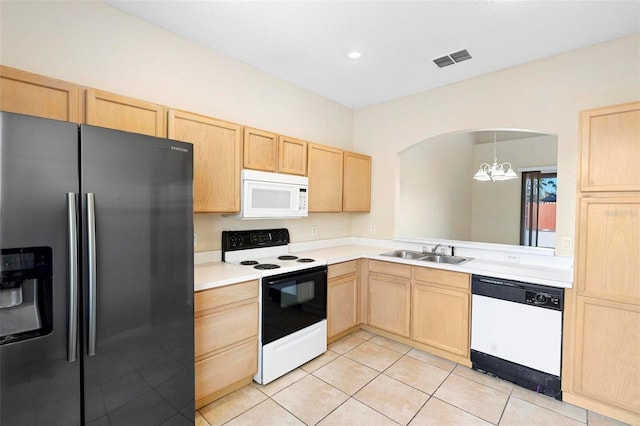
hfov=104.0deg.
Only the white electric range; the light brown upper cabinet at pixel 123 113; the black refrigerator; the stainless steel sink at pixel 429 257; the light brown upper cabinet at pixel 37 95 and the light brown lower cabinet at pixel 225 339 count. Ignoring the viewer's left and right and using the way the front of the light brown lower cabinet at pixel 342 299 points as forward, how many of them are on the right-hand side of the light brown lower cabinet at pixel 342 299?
5

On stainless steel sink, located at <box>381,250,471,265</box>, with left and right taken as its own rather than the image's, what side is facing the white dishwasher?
left

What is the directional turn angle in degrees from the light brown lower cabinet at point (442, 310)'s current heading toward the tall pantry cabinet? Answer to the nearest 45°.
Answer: approximately 135° to its left

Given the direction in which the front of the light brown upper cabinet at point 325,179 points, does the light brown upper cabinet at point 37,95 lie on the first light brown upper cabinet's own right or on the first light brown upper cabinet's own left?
on the first light brown upper cabinet's own right

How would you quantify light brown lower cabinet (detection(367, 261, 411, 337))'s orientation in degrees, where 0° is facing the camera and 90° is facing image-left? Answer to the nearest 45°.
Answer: approximately 45°

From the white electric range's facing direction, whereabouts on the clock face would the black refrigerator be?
The black refrigerator is roughly at 3 o'clock from the white electric range.

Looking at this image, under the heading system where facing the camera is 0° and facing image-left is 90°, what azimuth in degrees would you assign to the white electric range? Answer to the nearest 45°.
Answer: approximately 315°

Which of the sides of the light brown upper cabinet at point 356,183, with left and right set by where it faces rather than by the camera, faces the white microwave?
right

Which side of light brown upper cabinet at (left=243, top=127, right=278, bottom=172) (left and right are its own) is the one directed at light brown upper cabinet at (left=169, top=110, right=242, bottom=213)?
right

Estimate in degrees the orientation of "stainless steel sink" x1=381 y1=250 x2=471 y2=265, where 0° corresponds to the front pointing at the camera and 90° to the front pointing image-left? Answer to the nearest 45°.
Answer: approximately 45°

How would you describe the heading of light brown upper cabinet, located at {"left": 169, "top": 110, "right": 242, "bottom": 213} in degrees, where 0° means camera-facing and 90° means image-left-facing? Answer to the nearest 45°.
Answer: approximately 315°
